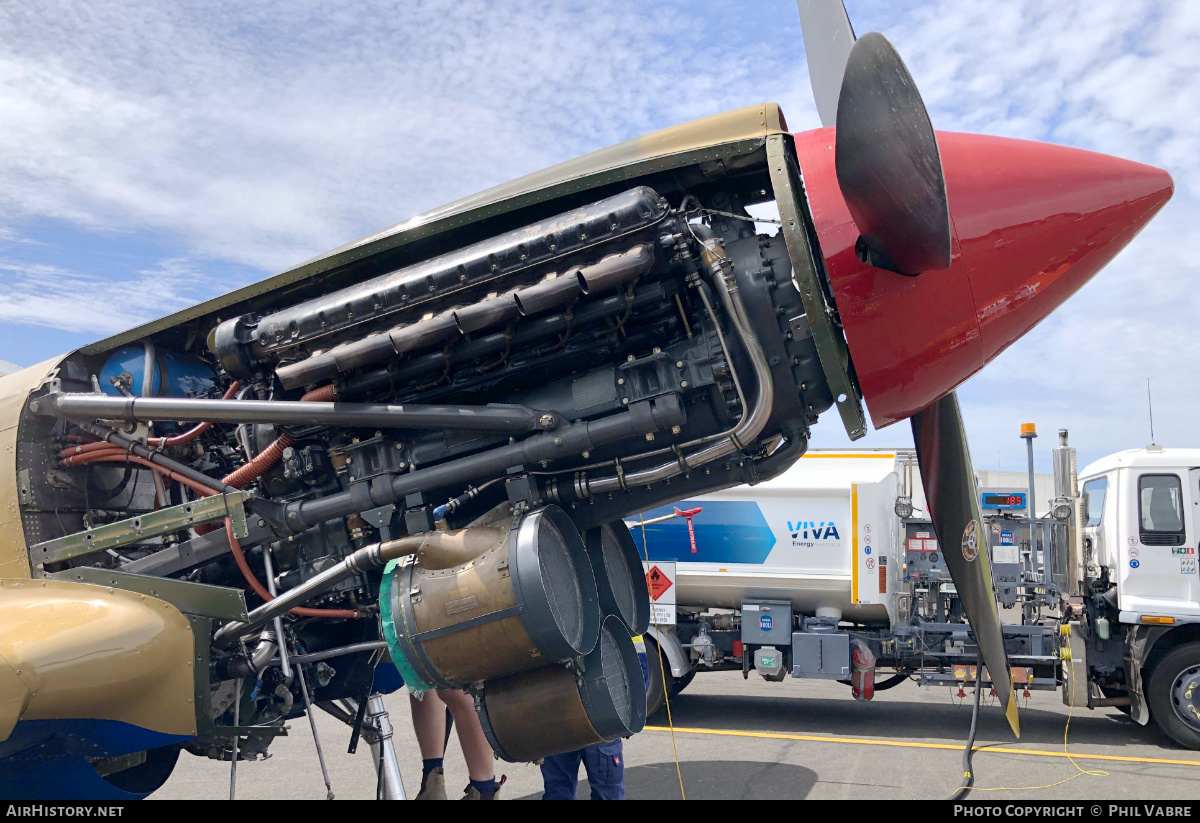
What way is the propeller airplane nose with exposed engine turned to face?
to the viewer's right

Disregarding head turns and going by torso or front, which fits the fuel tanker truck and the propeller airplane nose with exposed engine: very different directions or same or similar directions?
same or similar directions

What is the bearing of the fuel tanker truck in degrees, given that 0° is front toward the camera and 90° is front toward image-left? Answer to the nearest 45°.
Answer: approximately 270°

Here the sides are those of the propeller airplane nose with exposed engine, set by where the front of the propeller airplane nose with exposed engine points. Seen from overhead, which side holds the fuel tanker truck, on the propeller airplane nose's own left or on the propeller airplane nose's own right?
on the propeller airplane nose's own left

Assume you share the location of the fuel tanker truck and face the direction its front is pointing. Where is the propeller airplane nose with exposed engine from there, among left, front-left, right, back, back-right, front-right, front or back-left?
right

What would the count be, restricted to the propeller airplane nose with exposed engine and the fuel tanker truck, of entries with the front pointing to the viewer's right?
2
